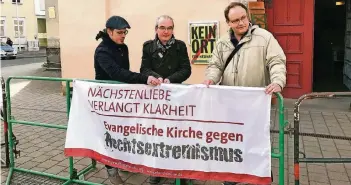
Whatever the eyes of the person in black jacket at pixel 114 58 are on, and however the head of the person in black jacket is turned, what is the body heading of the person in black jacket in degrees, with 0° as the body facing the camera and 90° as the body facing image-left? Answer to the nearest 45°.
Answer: approximately 315°

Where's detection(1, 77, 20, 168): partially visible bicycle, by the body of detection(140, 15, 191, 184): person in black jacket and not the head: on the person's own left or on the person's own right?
on the person's own right

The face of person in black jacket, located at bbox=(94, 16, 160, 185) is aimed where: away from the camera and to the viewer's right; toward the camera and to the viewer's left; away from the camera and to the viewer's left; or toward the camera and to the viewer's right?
toward the camera and to the viewer's right

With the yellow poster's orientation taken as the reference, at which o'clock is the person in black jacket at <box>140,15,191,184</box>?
The person in black jacket is roughly at 12 o'clock from the yellow poster.

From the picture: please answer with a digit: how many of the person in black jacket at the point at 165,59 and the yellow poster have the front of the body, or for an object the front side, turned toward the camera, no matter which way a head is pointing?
2

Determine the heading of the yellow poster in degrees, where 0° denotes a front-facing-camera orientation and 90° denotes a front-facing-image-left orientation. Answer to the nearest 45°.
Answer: approximately 0°

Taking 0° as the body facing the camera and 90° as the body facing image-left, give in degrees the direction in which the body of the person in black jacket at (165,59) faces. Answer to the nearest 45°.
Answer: approximately 0°
